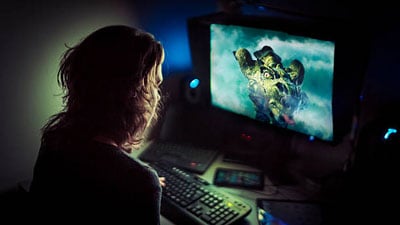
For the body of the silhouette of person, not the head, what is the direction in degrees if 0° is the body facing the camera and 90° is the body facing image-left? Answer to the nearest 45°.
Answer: approximately 225°

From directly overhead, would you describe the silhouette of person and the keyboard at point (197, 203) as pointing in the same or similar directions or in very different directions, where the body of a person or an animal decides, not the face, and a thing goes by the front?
very different directions

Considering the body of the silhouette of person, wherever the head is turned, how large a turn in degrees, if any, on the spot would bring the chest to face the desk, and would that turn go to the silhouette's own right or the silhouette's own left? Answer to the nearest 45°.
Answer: approximately 45° to the silhouette's own right

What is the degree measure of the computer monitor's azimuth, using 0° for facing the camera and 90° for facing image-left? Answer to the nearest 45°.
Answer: approximately 45°

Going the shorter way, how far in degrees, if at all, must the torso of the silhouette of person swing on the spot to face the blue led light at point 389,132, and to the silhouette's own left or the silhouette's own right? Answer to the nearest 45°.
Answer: approximately 45° to the silhouette's own right
